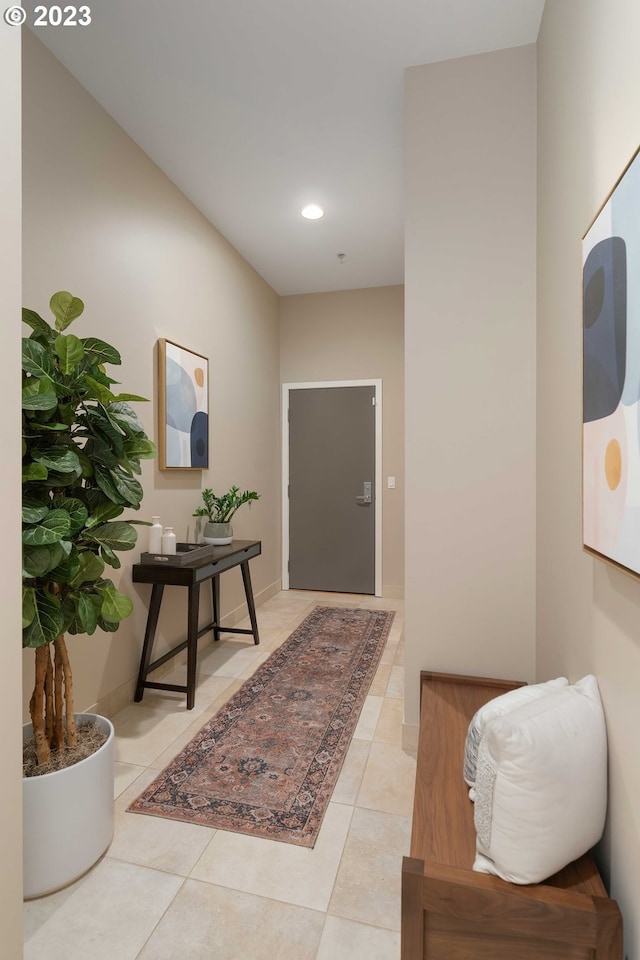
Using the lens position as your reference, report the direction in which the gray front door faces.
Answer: facing the viewer

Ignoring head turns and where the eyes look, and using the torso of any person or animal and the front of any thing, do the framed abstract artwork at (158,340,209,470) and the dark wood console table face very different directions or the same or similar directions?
same or similar directions

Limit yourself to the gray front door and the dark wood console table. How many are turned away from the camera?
0

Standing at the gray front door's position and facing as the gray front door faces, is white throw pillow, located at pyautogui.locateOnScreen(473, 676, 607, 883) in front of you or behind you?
in front

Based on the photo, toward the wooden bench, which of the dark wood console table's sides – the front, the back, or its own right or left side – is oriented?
front

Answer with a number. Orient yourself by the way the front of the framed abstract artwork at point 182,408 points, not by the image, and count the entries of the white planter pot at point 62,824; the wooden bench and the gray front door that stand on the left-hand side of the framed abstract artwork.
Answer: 1

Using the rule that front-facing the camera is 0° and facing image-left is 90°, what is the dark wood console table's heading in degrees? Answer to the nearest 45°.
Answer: approximately 315°

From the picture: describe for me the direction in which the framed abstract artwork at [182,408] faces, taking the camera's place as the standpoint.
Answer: facing the viewer and to the right of the viewer

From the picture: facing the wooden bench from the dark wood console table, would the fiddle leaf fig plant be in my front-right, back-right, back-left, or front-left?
front-right

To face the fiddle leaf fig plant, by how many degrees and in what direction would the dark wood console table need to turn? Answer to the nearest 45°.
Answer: approximately 45° to its right

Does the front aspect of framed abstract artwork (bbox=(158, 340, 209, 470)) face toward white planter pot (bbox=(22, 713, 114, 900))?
no
